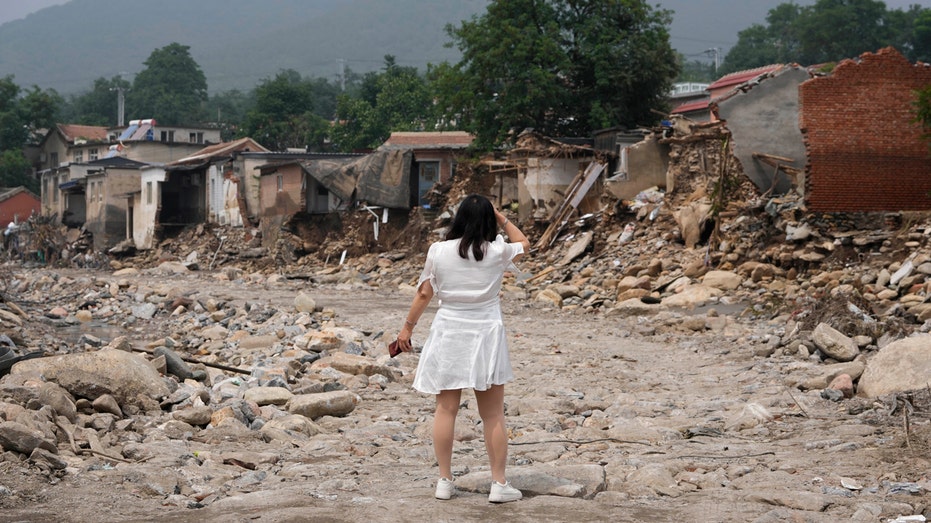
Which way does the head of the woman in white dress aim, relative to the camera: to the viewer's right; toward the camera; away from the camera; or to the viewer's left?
away from the camera

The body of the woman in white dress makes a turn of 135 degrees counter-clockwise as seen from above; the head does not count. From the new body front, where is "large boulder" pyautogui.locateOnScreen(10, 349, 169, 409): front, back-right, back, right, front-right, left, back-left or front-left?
right

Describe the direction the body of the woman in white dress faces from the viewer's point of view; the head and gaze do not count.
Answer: away from the camera

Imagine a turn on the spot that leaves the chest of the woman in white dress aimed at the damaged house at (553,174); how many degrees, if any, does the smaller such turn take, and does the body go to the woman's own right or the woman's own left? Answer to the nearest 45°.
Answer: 0° — they already face it

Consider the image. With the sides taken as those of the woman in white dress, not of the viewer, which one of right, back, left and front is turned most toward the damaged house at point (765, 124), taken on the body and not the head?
front

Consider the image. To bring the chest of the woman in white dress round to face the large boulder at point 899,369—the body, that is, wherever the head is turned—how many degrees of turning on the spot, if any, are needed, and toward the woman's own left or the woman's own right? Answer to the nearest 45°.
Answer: approximately 45° to the woman's own right

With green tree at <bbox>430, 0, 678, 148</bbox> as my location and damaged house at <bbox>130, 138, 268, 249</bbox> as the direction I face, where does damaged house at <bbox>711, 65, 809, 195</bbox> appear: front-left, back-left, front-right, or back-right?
back-left
